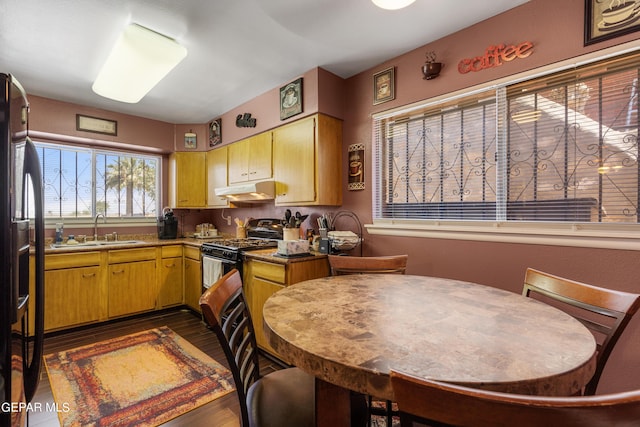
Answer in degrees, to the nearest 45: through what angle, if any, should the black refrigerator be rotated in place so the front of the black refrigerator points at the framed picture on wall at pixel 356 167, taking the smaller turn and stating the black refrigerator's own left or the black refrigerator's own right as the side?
0° — it already faces it

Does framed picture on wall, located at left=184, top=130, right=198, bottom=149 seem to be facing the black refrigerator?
yes

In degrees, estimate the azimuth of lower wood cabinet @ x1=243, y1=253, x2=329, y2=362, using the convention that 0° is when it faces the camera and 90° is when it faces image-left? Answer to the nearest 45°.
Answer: approximately 45°

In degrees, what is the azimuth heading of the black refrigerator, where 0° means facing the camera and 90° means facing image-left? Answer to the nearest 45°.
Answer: approximately 270°

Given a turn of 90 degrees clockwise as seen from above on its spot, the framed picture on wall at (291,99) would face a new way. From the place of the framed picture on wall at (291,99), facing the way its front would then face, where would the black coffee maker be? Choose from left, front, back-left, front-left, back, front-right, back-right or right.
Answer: front

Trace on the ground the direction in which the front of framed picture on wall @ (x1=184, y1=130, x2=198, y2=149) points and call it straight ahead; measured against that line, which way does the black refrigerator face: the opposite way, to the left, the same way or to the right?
to the left

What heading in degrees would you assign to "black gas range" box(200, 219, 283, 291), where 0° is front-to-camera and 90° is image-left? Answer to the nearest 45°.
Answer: approximately 45°

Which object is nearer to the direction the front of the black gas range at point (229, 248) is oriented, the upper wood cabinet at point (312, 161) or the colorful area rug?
the colorful area rug

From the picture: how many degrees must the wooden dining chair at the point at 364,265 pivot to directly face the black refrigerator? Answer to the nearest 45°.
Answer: approximately 45° to its right

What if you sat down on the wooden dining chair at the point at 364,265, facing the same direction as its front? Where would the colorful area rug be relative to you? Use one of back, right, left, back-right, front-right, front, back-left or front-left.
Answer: right

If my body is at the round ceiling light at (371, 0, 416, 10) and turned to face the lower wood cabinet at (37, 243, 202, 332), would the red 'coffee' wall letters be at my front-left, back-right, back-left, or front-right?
back-right

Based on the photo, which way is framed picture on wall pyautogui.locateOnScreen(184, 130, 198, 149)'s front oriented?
toward the camera

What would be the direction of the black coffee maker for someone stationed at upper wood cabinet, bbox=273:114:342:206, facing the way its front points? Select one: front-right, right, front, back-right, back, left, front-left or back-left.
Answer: right
